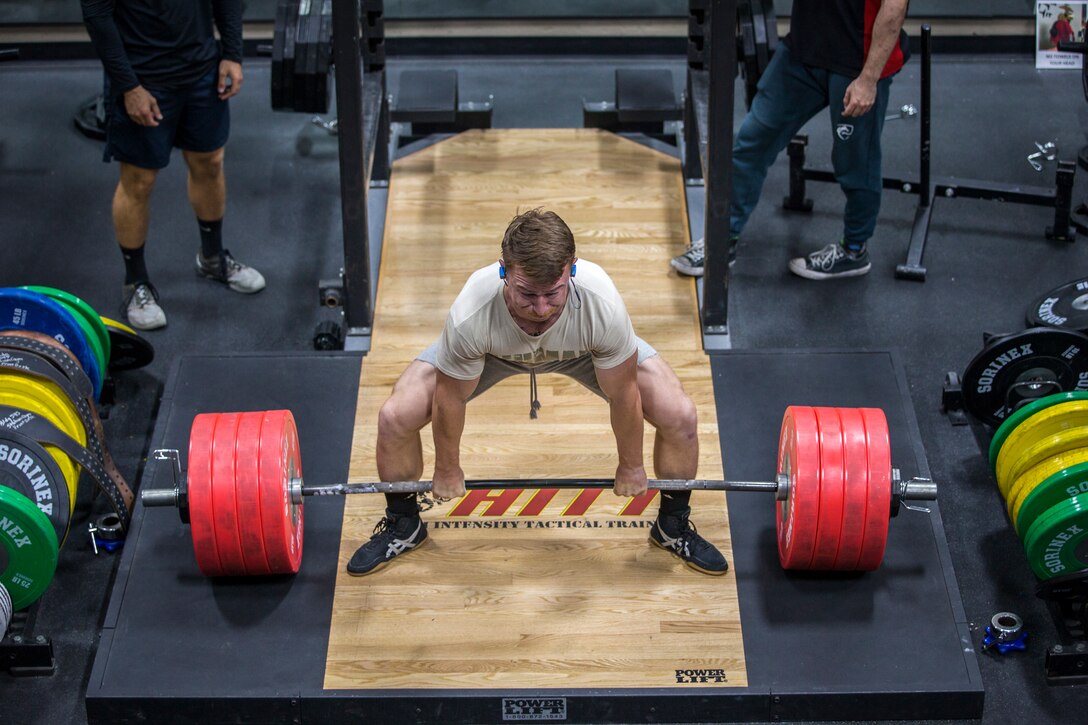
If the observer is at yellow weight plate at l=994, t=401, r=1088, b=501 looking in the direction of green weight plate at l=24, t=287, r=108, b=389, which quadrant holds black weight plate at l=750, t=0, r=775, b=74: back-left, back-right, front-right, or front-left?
front-right

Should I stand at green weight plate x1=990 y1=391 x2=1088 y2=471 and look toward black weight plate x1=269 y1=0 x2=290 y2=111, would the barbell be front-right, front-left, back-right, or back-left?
front-left

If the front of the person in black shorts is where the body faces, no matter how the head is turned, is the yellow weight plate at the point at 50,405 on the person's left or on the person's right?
on the person's right

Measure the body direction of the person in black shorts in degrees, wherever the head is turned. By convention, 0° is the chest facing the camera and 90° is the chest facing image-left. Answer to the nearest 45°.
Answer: approximately 315°

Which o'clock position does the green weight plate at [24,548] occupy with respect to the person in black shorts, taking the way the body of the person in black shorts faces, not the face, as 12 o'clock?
The green weight plate is roughly at 2 o'clock from the person in black shorts.

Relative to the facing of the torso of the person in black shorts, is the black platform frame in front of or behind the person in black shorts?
in front

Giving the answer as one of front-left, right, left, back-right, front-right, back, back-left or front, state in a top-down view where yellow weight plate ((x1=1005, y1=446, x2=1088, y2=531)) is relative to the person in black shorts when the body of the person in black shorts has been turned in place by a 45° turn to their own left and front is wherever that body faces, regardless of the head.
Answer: front-right

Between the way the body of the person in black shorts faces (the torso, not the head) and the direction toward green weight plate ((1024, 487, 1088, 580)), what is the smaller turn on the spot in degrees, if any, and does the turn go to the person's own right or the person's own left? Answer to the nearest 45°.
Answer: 0° — they already face it
